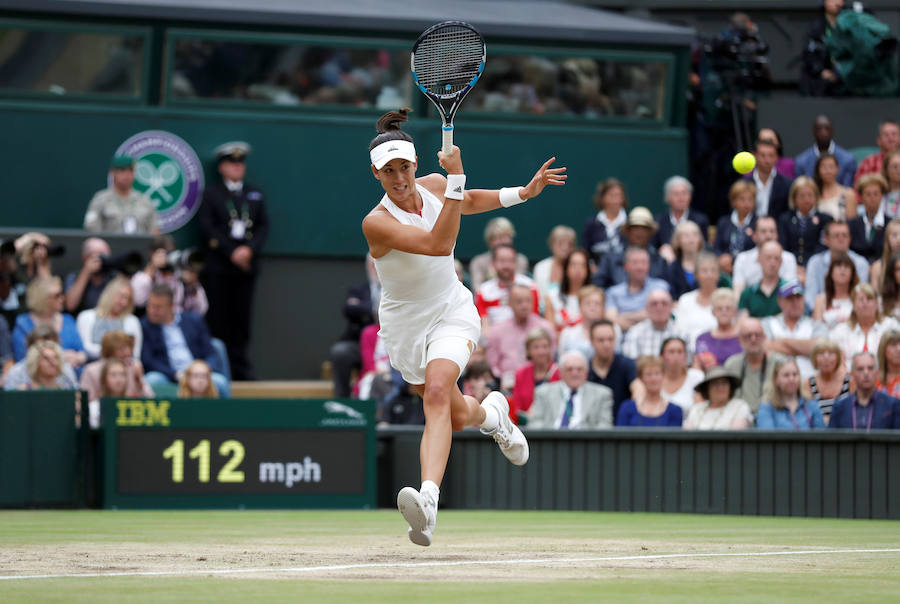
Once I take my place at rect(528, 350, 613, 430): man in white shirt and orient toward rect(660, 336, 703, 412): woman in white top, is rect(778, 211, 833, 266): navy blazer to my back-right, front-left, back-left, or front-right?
front-left

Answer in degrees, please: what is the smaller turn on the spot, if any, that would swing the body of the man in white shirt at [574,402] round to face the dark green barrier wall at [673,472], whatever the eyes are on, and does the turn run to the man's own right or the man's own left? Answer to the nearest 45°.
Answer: approximately 45° to the man's own left

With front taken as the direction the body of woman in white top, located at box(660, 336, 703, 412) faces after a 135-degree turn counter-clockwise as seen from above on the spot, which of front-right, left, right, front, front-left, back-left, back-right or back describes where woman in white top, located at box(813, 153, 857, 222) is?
front

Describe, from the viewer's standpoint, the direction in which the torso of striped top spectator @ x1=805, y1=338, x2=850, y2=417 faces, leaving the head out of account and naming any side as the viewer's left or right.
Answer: facing the viewer

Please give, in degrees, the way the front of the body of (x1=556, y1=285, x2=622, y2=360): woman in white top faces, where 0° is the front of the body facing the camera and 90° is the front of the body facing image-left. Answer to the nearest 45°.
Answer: approximately 0°

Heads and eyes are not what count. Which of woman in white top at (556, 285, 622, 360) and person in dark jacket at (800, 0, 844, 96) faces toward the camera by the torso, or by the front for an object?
the woman in white top

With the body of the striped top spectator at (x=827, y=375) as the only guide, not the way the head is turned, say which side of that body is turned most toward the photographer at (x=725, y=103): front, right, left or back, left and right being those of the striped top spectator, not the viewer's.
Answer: back

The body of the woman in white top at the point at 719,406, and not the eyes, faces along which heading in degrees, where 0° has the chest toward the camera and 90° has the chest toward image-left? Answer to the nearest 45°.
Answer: approximately 0°

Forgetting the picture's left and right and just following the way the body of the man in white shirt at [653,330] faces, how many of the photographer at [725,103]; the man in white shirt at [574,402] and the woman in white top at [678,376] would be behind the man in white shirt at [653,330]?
1

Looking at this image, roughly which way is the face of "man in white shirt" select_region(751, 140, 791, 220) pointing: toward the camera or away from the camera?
toward the camera

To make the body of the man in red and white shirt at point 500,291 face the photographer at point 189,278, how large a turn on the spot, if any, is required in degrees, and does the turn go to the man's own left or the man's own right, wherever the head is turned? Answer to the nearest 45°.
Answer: approximately 90° to the man's own right

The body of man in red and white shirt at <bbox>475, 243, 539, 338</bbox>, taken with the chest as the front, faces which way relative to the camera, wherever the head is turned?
toward the camera

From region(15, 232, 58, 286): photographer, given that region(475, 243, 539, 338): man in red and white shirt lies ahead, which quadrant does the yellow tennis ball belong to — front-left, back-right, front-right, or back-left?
front-right

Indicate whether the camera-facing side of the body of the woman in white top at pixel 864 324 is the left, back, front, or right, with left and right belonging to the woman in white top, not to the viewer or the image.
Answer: front

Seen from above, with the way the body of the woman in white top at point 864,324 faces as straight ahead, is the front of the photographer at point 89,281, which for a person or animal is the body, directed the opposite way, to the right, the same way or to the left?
to the left

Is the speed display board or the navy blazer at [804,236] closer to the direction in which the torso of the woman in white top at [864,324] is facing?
the speed display board

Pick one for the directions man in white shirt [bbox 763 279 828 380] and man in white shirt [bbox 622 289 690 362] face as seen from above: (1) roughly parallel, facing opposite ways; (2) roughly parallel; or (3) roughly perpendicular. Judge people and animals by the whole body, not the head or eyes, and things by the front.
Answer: roughly parallel
